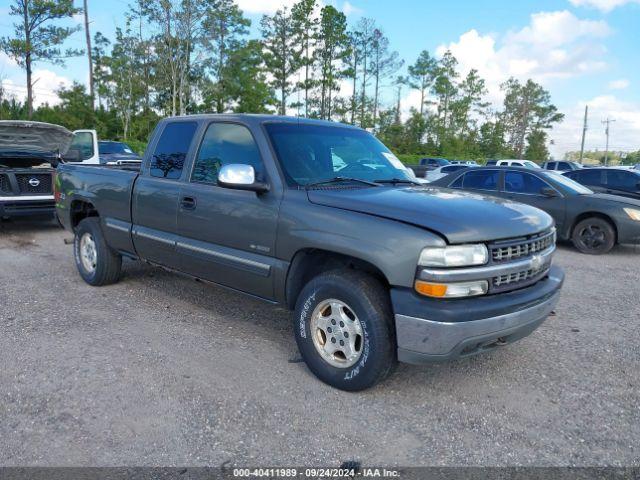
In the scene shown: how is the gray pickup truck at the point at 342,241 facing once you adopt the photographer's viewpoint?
facing the viewer and to the right of the viewer

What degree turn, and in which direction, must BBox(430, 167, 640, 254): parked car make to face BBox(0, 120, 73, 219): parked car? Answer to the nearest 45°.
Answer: approximately 135° to its right

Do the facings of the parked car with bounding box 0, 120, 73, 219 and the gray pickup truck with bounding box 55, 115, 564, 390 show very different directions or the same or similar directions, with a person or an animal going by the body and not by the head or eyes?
same or similar directions

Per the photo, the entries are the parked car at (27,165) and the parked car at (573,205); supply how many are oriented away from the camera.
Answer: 0

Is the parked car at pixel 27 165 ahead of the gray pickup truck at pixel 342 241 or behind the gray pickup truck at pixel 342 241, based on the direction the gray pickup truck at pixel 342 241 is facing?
behind

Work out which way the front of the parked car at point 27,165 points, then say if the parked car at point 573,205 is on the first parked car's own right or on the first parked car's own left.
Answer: on the first parked car's own left

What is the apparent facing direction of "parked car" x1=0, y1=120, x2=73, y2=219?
toward the camera

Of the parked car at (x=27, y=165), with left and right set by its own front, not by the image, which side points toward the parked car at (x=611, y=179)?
left

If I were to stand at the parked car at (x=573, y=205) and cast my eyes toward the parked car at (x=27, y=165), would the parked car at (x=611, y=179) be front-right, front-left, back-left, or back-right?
back-right

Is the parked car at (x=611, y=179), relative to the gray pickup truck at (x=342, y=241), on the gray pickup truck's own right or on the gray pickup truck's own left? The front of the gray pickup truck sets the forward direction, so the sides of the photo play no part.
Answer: on the gray pickup truck's own left

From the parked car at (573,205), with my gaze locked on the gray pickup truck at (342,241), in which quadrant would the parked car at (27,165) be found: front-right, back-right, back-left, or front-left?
front-right
